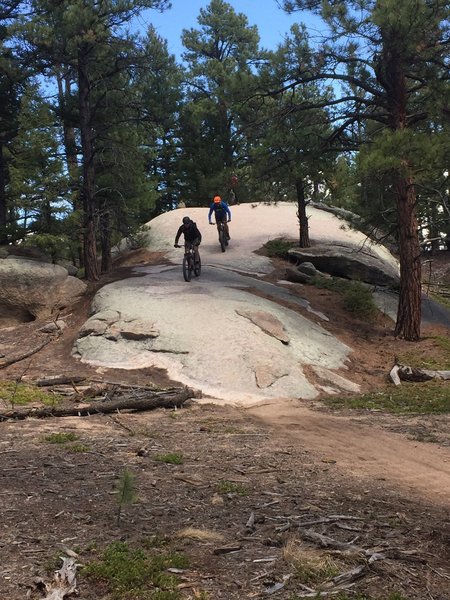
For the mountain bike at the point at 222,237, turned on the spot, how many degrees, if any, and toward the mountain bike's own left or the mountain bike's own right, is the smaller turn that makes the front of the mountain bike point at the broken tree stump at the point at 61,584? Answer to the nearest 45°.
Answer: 0° — it already faces it

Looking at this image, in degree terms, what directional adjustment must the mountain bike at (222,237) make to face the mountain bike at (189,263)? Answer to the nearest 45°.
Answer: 0° — it already faces it

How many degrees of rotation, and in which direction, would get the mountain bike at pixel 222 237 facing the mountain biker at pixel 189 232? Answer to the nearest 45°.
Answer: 0° — it already faces them

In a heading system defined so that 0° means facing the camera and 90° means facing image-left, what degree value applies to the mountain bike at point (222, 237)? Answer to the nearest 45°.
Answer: approximately 0°

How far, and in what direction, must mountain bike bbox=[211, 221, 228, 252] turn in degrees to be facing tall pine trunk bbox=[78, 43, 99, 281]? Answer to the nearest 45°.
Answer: approximately 45° to its right

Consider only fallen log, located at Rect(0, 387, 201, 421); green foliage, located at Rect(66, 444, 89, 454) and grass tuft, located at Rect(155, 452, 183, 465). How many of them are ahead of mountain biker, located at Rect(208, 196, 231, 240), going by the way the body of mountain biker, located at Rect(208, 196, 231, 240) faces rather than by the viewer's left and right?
3

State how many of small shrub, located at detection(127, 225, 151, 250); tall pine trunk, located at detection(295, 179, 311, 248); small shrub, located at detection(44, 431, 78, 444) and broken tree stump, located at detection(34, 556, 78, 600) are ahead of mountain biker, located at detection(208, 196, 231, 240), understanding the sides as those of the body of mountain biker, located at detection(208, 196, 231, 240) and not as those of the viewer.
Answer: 2

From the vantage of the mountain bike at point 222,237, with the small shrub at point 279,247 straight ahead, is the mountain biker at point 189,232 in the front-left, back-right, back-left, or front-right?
back-right

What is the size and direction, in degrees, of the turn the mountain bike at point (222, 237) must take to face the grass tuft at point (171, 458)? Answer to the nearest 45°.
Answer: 0° — it already faces it
